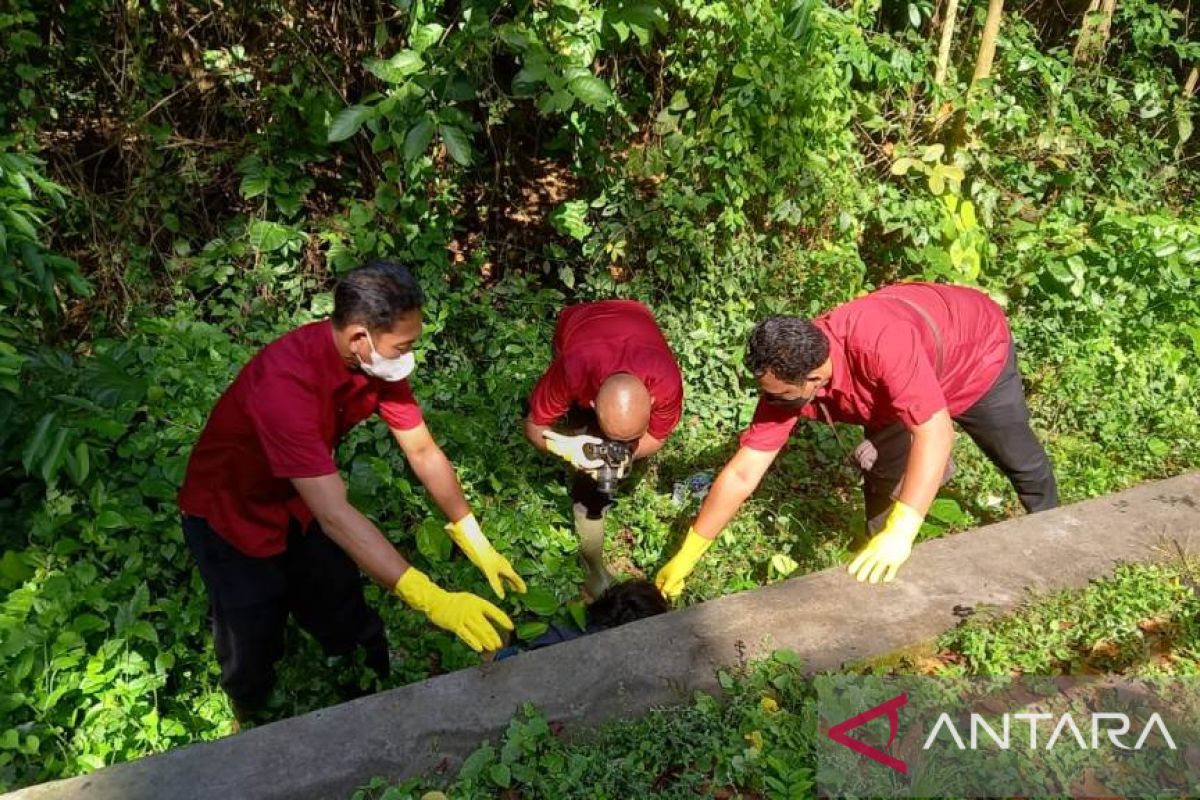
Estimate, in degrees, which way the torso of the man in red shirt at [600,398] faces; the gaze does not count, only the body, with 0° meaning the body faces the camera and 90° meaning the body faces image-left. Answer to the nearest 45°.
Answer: approximately 0°

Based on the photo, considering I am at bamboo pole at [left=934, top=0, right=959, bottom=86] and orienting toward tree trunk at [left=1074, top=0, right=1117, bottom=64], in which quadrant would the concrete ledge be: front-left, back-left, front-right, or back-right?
back-right

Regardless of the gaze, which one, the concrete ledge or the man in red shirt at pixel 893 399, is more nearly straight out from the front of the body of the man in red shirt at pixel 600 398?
the concrete ledge

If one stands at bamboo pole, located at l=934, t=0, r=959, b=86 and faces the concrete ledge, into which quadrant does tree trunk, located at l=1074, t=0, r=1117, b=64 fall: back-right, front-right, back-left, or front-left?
back-left

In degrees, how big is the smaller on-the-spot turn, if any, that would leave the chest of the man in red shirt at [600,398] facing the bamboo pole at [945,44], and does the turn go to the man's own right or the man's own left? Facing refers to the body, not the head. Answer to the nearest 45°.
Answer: approximately 135° to the man's own left

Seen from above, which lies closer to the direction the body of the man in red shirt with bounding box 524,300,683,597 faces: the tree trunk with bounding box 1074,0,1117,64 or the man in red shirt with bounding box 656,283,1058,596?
the man in red shirt

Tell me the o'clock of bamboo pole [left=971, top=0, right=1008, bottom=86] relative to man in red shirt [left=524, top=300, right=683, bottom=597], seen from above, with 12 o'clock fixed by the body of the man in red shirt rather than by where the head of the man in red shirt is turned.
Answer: The bamboo pole is roughly at 7 o'clock from the man in red shirt.

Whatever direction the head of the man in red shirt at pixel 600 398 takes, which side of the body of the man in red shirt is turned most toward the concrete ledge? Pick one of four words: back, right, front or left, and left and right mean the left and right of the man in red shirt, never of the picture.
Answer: front

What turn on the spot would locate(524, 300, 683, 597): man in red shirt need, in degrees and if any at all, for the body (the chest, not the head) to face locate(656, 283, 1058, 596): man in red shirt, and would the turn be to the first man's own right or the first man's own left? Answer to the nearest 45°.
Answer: approximately 90° to the first man's own left

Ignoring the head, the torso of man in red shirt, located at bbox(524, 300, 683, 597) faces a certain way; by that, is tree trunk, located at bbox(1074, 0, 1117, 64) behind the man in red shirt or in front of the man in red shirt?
behind

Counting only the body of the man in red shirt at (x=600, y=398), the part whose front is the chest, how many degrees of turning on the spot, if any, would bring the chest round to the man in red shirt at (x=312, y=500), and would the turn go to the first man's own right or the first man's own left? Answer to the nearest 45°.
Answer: approximately 45° to the first man's own right

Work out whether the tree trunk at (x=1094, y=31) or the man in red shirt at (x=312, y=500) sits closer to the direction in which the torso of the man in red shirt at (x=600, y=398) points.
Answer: the man in red shirt
